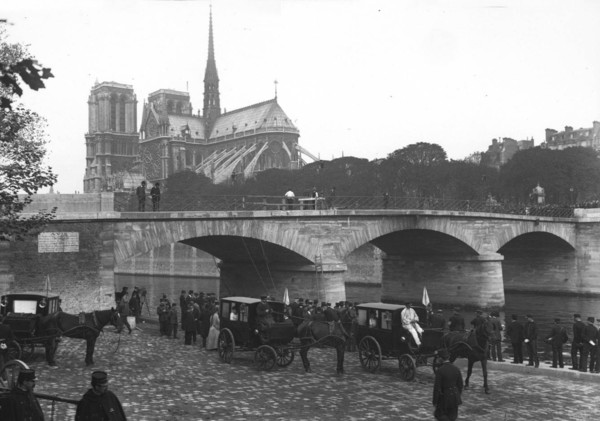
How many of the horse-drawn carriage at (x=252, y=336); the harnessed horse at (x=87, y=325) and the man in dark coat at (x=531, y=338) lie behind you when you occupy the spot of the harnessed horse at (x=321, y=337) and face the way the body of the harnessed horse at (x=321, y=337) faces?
2

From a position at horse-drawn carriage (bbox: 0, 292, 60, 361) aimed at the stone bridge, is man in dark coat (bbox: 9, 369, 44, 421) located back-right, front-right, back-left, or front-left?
back-right

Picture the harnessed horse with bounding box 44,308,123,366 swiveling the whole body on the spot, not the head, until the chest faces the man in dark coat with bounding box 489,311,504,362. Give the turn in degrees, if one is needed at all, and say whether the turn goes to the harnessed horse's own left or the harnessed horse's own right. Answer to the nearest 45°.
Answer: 0° — it already faces them

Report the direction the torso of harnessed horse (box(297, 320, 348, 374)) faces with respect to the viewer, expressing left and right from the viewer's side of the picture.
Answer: facing to the right of the viewer

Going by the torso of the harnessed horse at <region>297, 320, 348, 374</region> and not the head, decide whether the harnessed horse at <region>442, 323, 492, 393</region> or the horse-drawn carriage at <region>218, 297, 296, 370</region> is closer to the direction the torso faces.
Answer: the harnessed horse

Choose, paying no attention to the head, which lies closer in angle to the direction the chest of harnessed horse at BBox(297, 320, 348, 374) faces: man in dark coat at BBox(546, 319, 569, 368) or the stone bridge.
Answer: the man in dark coat

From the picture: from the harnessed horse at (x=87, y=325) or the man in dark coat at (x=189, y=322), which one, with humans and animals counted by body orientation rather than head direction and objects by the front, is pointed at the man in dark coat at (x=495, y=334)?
the harnessed horse

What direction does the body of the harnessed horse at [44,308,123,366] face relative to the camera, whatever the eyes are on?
to the viewer's right

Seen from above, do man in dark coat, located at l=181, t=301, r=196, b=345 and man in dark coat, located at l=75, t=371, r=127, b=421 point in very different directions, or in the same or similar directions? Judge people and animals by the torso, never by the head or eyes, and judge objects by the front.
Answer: same or similar directions

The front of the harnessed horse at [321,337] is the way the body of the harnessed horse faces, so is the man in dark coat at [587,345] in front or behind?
in front
